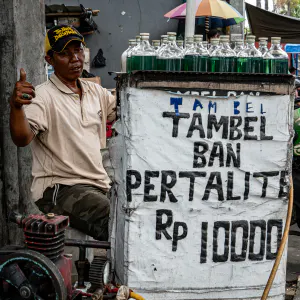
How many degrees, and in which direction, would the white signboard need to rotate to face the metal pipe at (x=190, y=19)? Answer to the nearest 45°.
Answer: approximately 180°

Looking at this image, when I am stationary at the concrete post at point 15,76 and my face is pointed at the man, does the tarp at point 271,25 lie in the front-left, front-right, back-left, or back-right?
back-left

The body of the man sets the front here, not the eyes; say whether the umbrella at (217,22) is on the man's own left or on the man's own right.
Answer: on the man's own left

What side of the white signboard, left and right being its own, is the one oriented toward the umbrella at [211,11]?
back

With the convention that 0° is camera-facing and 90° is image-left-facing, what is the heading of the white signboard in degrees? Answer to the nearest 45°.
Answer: approximately 0°
